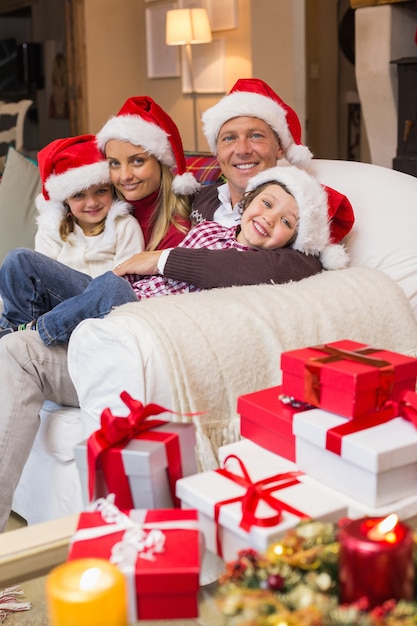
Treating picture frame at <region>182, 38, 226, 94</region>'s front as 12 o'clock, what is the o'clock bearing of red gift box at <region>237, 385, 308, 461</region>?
The red gift box is roughly at 12 o'clock from the picture frame.

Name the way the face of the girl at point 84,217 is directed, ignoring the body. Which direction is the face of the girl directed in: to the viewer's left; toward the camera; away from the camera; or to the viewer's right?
toward the camera

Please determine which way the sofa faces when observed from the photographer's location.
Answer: facing the viewer and to the left of the viewer

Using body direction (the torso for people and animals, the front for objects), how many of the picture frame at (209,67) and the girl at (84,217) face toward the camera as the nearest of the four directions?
2

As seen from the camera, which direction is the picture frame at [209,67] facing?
toward the camera

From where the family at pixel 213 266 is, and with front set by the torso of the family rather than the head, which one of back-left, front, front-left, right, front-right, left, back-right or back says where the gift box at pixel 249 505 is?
front-left

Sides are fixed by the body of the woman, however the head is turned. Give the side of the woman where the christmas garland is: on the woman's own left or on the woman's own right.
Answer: on the woman's own left

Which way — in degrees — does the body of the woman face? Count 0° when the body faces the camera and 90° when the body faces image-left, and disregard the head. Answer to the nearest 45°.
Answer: approximately 45°

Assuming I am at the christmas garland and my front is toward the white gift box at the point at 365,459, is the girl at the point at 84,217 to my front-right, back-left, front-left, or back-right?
front-left

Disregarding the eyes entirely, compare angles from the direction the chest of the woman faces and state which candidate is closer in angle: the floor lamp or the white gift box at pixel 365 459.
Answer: the white gift box

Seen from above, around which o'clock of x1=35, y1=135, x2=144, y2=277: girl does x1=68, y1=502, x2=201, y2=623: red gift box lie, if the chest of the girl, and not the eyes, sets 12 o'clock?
The red gift box is roughly at 12 o'clock from the girl.

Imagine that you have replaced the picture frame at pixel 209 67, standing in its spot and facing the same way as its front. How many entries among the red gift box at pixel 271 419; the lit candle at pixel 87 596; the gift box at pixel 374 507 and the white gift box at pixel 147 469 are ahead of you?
4

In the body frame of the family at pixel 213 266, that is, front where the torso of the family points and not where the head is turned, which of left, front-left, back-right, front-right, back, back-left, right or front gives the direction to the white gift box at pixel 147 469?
front-left

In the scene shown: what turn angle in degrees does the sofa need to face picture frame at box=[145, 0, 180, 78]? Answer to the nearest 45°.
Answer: approximately 135° to its right

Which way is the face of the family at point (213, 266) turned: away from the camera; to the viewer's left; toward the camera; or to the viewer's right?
toward the camera

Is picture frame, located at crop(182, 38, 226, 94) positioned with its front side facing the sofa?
yes

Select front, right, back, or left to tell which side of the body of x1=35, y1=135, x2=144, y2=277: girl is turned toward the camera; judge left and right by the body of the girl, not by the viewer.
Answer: front

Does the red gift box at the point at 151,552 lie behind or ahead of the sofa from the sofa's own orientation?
ahead
